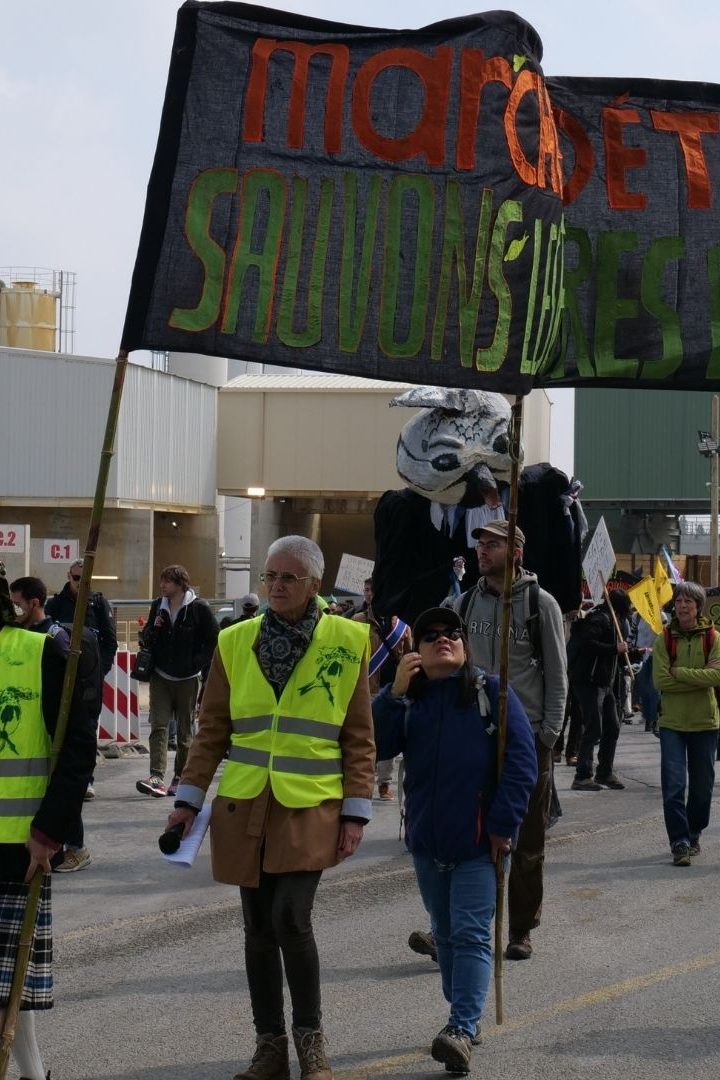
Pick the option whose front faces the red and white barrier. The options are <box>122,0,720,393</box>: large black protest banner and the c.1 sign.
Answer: the c.1 sign

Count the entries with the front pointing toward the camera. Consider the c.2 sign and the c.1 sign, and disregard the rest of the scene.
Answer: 2

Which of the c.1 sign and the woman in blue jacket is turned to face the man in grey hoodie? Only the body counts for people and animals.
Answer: the c.1 sign

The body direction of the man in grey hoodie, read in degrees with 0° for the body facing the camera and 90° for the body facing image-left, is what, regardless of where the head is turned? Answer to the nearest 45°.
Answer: approximately 45°

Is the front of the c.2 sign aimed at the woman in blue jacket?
yes

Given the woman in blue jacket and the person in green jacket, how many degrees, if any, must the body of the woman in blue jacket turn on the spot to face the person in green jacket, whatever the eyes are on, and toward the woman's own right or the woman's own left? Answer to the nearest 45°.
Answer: approximately 180°

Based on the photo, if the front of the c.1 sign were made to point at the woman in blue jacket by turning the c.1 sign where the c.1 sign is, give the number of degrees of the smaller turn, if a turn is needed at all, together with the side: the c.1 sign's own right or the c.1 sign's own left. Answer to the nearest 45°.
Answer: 0° — it already faces them

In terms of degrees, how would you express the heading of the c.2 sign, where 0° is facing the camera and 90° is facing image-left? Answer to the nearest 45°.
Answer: approximately 0°

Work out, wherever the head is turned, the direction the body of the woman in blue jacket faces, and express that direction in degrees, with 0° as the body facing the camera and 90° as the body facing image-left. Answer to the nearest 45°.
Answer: approximately 0°

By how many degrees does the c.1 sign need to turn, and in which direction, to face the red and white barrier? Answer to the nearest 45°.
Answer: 0° — it already faces it
